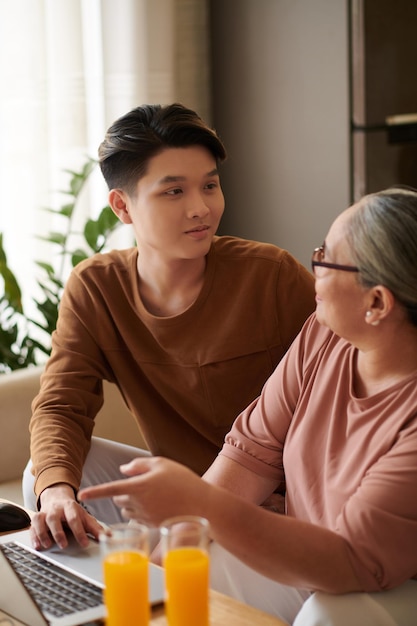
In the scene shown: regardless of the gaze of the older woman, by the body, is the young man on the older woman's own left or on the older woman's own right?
on the older woman's own right

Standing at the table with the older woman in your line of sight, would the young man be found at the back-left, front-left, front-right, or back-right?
front-left

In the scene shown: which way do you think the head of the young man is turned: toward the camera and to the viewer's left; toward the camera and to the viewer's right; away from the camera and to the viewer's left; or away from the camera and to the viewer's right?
toward the camera and to the viewer's right

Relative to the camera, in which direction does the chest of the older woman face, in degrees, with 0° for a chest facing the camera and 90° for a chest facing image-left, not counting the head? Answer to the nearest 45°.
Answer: approximately 45°

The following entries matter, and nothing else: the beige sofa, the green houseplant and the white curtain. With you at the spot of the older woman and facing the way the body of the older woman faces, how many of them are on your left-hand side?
0

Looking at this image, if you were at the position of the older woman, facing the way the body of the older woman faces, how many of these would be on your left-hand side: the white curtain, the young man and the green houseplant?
0

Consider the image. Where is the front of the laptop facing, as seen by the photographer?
facing away from the viewer and to the right of the viewer

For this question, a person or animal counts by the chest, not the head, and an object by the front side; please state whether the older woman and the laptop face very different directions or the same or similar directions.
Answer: very different directions

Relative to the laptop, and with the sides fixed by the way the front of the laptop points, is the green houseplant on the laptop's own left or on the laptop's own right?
on the laptop's own left

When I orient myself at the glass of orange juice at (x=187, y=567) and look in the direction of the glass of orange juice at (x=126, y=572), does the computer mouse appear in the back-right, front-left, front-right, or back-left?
front-right

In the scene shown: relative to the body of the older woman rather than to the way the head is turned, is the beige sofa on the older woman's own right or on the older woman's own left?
on the older woman's own right
